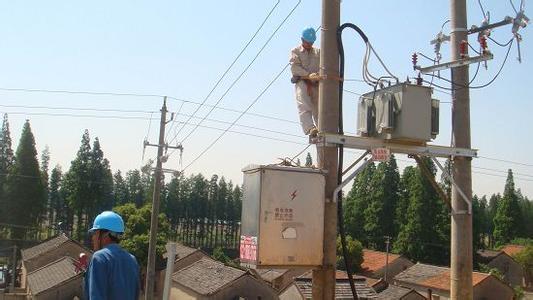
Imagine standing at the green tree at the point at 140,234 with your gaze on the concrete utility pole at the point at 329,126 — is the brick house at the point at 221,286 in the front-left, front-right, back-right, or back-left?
front-left

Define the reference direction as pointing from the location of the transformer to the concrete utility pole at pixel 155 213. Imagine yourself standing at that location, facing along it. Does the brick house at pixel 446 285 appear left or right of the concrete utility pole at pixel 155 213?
right

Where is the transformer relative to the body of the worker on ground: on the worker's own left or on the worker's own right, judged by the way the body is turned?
on the worker's own right

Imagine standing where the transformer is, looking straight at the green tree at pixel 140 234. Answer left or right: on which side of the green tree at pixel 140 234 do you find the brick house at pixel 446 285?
right

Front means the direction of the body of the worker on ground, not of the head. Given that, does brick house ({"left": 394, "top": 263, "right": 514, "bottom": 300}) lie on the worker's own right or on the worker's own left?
on the worker's own right
